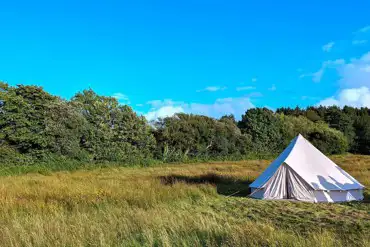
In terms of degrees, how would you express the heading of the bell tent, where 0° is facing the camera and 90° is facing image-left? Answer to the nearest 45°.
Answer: approximately 45°
